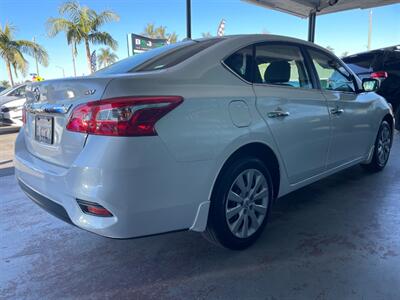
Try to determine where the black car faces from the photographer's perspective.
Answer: facing away from the viewer and to the right of the viewer

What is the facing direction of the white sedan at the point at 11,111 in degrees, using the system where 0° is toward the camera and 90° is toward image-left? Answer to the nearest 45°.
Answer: approximately 45°

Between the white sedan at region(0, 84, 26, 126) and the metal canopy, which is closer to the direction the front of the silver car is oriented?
the metal canopy

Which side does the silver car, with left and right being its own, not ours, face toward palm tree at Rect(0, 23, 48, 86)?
left

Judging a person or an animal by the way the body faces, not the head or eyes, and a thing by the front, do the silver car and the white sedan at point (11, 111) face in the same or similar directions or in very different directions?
very different directions

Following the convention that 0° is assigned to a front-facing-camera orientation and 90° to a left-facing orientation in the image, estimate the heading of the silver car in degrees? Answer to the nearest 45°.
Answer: approximately 225°

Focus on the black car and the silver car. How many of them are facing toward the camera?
0

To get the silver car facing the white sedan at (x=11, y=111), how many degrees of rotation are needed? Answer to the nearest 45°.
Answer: approximately 90° to its left

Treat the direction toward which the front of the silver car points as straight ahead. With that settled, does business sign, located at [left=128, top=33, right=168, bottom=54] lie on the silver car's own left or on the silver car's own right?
on the silver car's own left

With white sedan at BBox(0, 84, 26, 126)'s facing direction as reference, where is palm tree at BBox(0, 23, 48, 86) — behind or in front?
behind

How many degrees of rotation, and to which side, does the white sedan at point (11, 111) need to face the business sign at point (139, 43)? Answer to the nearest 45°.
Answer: approximately 180°

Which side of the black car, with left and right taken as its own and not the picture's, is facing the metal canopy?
back
